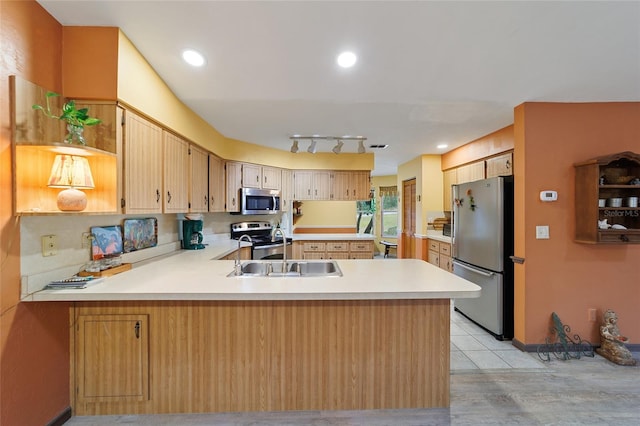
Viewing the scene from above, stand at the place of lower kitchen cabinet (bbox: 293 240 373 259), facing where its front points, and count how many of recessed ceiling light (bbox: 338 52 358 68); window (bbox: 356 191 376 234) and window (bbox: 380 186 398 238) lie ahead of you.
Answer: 1

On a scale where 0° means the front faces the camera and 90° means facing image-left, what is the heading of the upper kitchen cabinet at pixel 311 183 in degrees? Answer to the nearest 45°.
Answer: approximately 0°

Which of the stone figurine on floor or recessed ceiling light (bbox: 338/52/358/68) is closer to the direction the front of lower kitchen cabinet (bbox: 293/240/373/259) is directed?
the recessed ceiling light

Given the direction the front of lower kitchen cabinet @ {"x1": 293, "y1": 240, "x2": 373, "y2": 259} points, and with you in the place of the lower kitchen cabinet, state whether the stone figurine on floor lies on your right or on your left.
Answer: on your left

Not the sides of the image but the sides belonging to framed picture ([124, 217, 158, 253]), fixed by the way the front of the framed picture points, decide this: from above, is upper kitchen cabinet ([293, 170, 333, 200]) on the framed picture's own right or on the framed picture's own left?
on the framed picture's own left

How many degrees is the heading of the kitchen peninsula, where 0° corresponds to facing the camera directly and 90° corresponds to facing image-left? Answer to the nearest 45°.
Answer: approximately 0°

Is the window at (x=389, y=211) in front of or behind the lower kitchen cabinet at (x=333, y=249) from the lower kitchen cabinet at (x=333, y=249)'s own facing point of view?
behind

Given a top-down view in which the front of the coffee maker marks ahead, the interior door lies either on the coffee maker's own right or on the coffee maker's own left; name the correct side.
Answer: on the coffee maker's own left

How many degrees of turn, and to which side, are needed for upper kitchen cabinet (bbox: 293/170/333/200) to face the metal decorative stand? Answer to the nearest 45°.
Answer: approximately 45° to its left

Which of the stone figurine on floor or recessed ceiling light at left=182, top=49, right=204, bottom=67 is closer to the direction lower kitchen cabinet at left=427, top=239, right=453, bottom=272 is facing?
the recessed ceiling light
